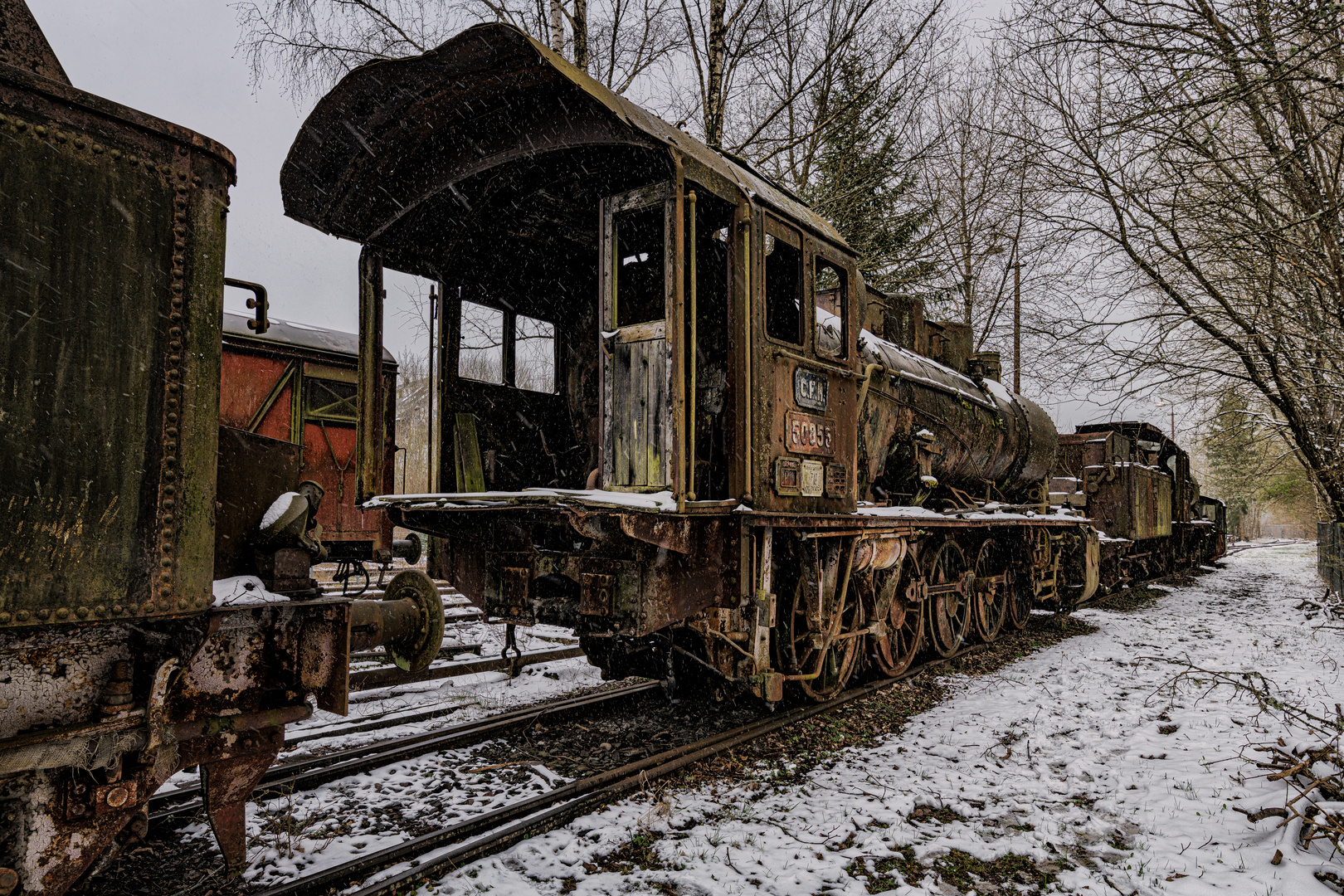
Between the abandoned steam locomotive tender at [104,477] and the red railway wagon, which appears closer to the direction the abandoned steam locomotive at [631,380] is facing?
the red railway wagon

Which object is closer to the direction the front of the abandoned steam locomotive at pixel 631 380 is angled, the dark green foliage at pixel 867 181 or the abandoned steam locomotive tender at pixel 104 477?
the dark green foliage

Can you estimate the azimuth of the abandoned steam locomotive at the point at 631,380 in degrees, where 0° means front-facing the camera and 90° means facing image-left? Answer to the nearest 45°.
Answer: approximately 225°

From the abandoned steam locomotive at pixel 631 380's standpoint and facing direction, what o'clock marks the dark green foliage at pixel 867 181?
The dark green foliage is roughly at 11 o'clock from the abandoned steam locomotive.

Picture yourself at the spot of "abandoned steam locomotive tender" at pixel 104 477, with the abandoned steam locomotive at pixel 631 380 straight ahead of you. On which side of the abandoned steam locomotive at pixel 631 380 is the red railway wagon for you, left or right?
left

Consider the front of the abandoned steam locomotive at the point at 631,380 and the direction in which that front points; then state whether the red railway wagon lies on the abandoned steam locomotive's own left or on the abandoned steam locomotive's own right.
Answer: on the abandoned steam locomotive's own left
